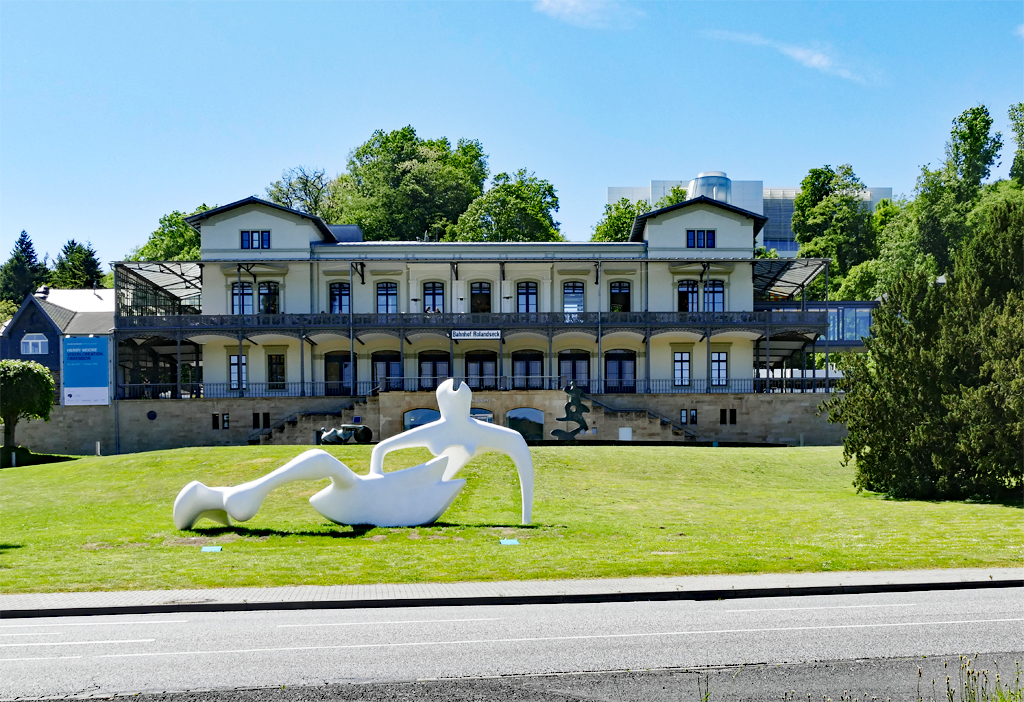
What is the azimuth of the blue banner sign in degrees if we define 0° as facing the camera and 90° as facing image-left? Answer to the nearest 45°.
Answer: approximately 0°

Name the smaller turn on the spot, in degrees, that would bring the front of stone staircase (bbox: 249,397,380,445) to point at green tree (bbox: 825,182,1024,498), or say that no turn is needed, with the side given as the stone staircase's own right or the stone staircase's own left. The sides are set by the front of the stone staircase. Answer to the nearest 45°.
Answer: approximately 135° to the stone staircase's own left

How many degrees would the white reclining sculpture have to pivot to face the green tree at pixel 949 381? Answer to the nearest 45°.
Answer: approximately 135° to its left
